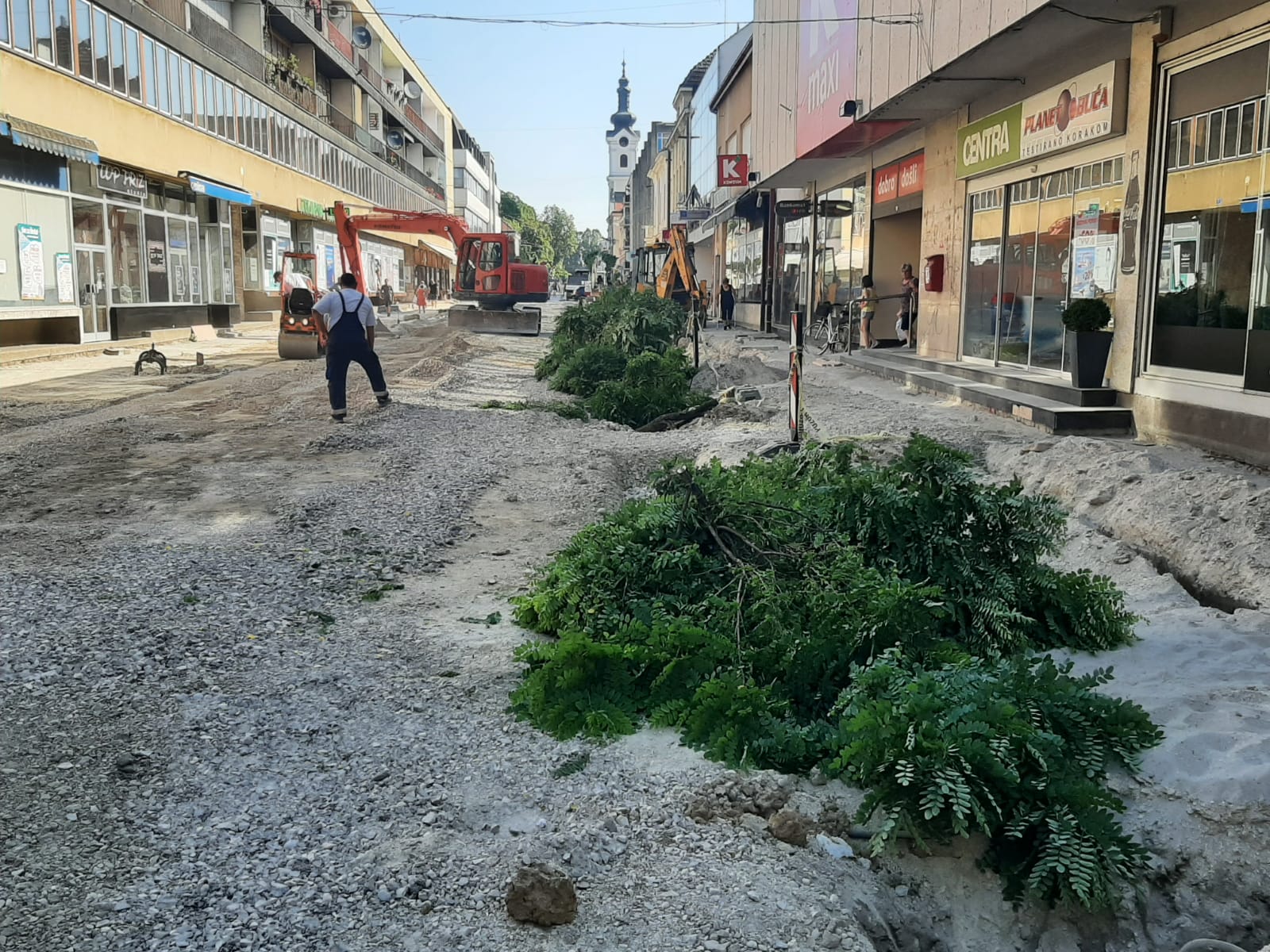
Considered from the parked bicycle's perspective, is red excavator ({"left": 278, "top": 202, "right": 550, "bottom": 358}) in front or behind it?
in front

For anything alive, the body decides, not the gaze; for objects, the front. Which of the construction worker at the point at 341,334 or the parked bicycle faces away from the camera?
the construction worker

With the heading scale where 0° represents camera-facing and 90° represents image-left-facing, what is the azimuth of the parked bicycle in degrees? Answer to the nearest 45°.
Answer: approximately 90°

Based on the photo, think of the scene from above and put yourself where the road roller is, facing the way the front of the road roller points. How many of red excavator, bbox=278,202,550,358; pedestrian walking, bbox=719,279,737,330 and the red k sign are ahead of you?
0

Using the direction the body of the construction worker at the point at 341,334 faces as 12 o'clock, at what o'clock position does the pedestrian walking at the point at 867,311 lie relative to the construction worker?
The pedestrian walking is roughly at 2 o'clock from the construction worker.

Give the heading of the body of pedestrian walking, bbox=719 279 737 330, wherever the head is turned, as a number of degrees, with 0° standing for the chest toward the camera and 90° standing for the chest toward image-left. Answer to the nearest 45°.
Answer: approximately 0°

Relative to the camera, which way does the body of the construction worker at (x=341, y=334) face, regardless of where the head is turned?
away from the camera

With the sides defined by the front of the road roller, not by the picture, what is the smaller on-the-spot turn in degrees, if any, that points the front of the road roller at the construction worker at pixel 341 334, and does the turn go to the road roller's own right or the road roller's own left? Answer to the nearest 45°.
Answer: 0° — it already faces them

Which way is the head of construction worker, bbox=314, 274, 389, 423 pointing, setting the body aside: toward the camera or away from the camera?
away from the camera

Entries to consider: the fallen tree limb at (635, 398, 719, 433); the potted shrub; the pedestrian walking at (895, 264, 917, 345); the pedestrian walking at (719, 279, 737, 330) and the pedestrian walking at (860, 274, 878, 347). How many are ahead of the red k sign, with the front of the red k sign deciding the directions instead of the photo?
4

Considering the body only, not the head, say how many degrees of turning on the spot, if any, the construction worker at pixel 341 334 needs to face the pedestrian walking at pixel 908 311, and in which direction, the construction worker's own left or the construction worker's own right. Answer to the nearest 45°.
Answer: approximately 45° to the construction worker's own right

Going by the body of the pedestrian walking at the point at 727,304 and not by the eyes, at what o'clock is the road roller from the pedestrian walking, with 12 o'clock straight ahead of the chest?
The road roller is roughly at 1 o'clock from the pedestrian walking.

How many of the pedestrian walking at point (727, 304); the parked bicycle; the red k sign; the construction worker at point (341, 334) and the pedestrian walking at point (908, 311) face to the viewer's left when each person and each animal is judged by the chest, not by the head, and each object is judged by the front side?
1

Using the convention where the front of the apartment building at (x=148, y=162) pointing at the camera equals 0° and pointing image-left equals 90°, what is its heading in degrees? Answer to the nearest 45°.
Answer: approximately 315°

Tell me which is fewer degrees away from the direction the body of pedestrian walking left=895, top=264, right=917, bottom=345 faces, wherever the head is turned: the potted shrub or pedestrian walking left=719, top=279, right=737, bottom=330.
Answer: the potted shrub

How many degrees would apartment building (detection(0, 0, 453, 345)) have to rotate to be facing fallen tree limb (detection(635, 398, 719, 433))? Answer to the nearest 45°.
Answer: approximately 45° to its right
